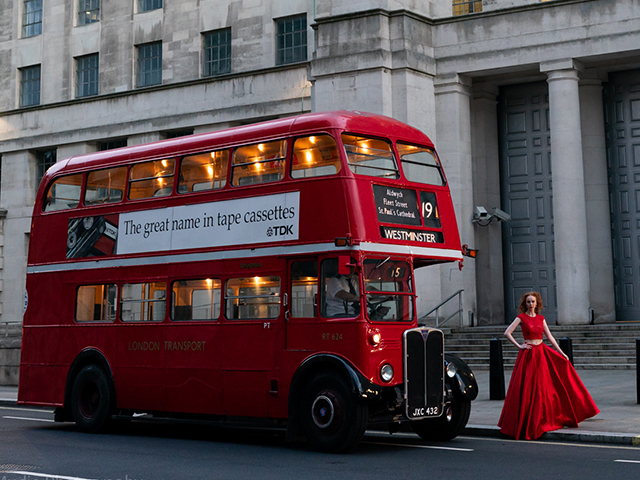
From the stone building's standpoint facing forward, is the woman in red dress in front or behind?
in front

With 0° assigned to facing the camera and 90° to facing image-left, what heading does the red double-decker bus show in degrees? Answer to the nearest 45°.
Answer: approximately 315°

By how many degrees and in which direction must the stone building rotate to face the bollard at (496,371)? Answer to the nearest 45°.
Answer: approximately 45° to its left

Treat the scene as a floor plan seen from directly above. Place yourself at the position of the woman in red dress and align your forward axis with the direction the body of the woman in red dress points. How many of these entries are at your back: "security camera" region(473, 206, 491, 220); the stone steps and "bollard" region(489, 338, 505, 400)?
3

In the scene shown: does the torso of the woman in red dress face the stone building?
no

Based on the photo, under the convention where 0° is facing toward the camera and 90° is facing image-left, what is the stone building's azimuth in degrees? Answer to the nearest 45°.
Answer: approximately 45°

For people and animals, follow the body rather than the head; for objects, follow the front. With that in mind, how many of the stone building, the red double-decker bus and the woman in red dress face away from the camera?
0

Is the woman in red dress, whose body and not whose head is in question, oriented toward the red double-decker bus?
no

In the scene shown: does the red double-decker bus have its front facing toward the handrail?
no

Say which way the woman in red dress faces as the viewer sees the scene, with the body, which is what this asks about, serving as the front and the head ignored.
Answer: toward the camera

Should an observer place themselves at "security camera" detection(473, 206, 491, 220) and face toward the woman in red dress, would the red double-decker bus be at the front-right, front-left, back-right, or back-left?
front-right

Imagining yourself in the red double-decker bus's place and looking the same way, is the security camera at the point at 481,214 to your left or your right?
on your left

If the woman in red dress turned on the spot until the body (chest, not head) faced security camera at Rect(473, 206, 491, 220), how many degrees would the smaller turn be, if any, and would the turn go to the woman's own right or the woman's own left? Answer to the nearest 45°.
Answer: approximately 180°

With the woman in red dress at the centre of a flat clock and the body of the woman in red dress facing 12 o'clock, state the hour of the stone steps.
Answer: The stone steps is roughly at 6 o'clock from the woman in red dress.

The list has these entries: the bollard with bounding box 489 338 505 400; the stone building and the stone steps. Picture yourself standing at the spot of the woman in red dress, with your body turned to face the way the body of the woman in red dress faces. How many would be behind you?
3

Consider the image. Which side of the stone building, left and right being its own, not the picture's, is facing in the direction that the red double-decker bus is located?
front

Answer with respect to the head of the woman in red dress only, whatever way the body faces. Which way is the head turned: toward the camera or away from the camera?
toward the camera

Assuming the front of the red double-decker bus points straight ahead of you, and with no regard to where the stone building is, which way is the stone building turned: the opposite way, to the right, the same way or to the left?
to the right
